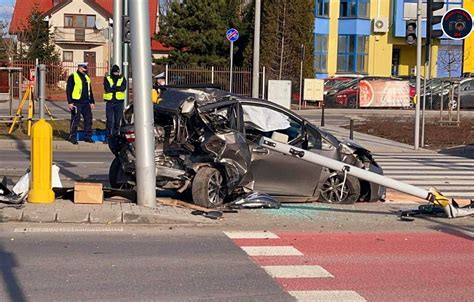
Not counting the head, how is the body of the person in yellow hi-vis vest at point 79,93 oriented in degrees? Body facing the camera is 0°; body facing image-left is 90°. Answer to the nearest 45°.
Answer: approximately 315°
